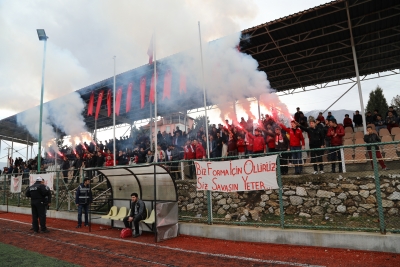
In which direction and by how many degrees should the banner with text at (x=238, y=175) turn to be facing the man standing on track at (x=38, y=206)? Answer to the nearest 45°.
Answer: approximately 90° to its right

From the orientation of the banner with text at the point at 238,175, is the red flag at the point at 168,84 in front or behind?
behind

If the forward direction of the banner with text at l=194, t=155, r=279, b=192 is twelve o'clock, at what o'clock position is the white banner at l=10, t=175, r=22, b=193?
The white banner is roughly at 4 o'clock from the banner with text.

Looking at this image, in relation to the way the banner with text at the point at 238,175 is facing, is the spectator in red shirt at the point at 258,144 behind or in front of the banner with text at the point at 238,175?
behind

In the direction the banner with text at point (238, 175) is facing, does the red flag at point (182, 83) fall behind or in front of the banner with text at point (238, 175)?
behind

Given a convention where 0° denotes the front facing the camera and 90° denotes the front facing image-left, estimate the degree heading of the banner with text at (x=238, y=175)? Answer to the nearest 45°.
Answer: approximately 0°

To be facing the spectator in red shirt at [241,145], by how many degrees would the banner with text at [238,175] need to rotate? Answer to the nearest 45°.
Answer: approximately 180°

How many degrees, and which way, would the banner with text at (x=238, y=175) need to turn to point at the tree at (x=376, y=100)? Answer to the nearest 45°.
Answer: approximately 135° to its left
